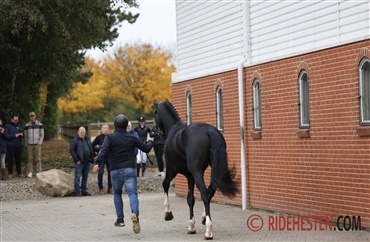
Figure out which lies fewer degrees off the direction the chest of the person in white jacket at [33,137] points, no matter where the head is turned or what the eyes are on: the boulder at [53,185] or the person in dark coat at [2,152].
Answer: the boulder

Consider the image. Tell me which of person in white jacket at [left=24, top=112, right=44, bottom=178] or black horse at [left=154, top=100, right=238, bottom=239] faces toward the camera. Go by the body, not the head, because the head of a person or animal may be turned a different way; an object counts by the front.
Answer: the person in white jacket

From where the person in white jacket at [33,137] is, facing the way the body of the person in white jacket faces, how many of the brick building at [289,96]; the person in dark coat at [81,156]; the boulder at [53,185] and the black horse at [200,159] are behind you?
0

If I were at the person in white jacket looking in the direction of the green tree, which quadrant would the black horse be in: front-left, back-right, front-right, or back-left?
back-right

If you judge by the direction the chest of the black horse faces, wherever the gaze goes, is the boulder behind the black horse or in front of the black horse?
in front

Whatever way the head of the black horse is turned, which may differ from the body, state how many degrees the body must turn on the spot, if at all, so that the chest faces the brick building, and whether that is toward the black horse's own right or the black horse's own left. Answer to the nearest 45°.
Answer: approximately 90° to the black horse's own right

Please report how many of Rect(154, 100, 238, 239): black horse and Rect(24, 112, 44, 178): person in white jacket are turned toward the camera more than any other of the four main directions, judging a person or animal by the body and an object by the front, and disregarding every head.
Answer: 1

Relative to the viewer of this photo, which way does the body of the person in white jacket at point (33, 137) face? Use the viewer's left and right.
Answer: facing the viewer

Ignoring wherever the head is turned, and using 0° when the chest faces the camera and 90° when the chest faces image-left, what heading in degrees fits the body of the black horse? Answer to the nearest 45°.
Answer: approximately 135°

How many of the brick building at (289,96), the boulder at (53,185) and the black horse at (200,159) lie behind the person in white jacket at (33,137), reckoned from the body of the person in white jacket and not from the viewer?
0
